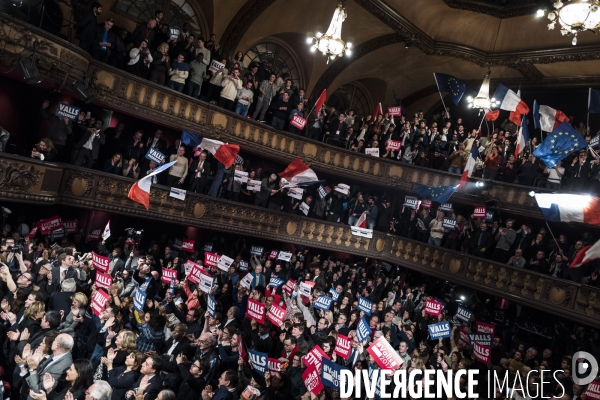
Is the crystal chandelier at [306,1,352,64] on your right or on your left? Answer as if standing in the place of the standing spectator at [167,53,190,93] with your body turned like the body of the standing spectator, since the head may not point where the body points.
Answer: on your left

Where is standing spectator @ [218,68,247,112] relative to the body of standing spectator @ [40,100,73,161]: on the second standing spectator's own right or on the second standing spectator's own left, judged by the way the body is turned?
on the second standing spectator's own left

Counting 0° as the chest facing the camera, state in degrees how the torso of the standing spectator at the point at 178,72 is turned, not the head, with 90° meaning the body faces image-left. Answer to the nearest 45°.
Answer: approximately 45°

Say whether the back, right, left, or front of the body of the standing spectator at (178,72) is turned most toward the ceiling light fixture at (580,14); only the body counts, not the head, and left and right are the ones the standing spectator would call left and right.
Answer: left

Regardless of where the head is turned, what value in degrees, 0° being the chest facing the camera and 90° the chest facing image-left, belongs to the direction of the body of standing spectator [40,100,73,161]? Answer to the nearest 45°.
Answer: approximately 0°
